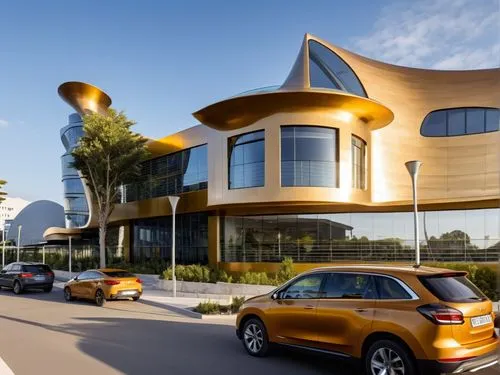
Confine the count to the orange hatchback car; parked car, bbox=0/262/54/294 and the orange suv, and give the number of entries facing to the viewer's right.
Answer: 0

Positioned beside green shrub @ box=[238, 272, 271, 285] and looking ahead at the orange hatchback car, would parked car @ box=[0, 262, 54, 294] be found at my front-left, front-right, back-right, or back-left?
front-right

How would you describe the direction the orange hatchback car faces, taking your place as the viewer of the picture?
facing away from the viewer and to the left of the viewer

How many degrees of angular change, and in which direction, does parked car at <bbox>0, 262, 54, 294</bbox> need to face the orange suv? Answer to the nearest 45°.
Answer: approximately 135° to its left

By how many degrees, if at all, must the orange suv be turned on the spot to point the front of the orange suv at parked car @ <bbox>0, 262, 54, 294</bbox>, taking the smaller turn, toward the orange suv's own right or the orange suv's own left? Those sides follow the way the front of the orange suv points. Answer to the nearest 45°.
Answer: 0° — it already faces it

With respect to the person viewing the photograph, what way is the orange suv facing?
facing away from the viewer and to the left of the viewer

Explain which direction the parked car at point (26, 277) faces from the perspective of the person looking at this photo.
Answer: facing away from the viewer and to the left of the viewer

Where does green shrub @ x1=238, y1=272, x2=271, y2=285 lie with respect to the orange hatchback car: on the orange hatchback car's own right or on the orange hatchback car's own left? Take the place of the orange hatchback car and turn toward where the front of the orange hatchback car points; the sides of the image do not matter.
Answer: on the orange hatchback car's own right

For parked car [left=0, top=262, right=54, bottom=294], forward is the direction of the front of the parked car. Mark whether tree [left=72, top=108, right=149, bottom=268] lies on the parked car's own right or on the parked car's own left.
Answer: on the parked car's own right

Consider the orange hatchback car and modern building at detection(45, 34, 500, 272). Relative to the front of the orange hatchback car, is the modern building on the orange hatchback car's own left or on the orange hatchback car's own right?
on the orange hatchback car's own right

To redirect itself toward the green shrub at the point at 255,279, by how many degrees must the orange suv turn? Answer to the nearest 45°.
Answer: approximately 45° to its right

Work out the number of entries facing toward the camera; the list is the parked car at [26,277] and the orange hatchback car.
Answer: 0

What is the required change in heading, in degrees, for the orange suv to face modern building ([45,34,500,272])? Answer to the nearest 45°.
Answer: approximately 45° to its right
